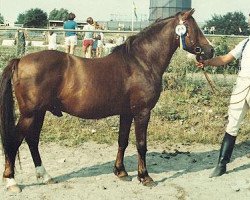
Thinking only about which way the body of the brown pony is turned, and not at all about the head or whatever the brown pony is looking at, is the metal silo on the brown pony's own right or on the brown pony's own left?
on the brown pony's own left

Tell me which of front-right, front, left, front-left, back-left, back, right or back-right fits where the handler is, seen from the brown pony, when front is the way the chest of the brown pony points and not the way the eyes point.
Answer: front

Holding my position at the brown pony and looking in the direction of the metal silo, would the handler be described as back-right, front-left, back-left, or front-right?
front-right

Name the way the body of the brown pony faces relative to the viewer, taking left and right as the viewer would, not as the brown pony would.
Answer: facing to the right of the viewer

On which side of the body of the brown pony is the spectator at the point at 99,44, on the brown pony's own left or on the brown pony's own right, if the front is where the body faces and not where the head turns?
on the brown pony's own left

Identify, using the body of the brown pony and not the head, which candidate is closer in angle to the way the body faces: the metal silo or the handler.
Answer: the handler
